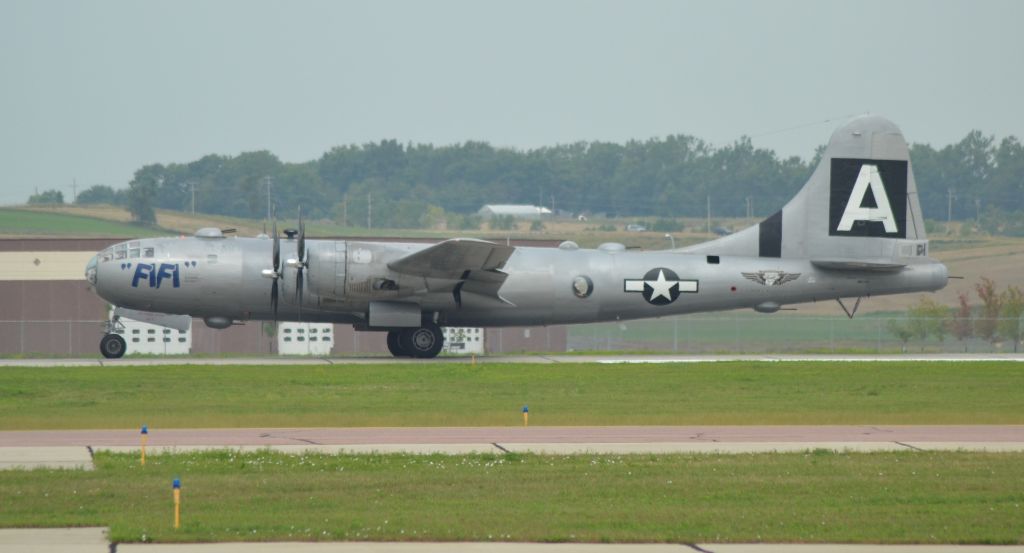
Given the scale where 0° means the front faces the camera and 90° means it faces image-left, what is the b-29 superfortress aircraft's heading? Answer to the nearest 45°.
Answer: approximately 90°
